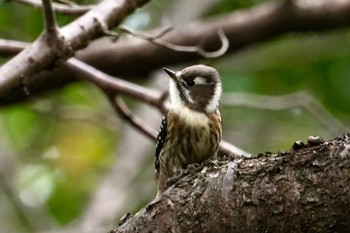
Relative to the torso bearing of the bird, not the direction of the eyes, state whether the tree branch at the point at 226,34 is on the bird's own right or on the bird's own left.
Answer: on the bird's own left

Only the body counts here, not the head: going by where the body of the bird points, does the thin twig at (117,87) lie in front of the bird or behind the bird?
behind

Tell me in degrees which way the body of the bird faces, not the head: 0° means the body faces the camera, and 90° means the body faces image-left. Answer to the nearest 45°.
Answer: approximately 315°

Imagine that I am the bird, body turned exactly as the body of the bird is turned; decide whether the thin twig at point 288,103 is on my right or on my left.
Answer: on my left
